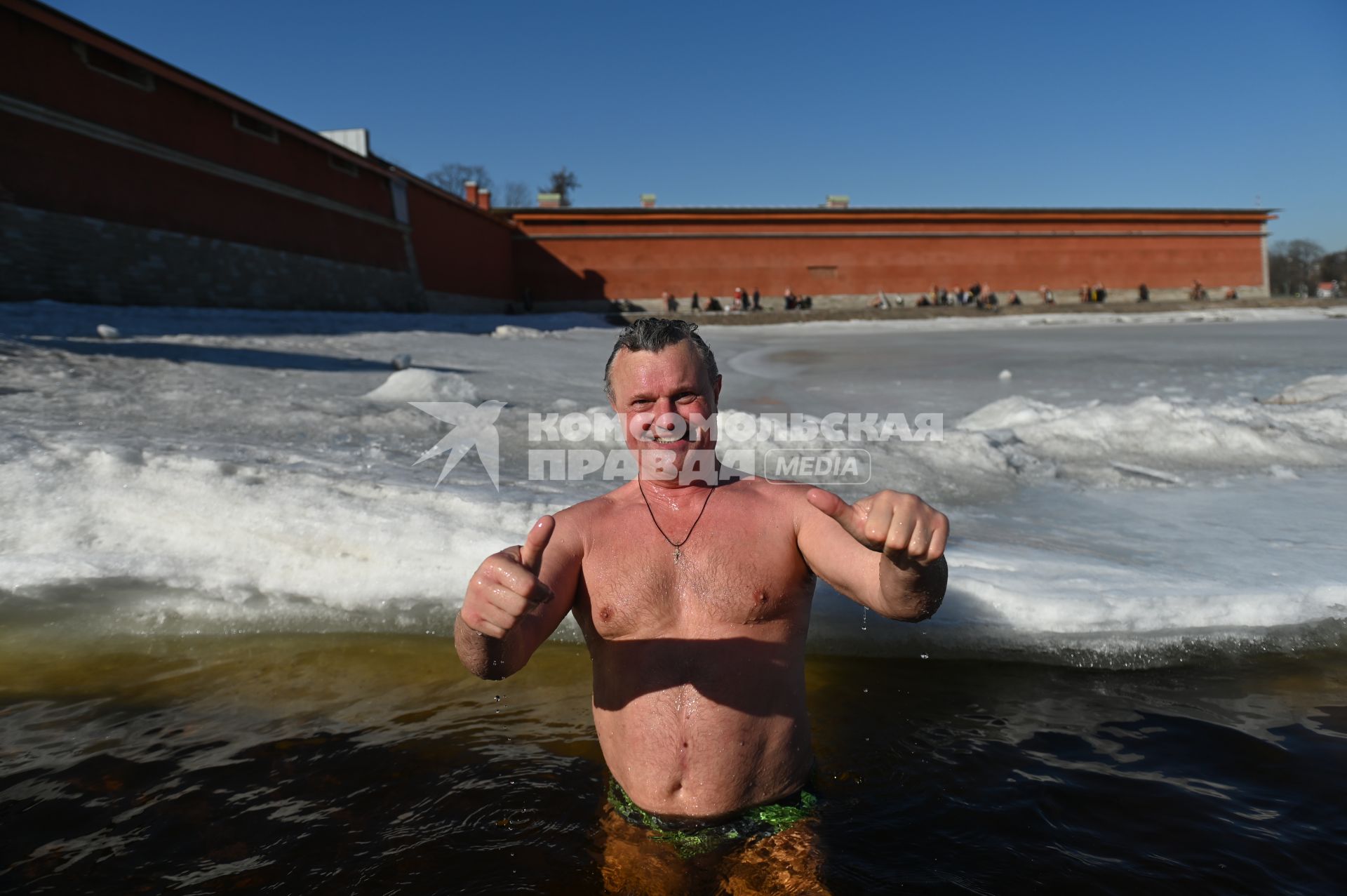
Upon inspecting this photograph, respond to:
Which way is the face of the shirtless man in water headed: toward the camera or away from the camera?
toward the camera

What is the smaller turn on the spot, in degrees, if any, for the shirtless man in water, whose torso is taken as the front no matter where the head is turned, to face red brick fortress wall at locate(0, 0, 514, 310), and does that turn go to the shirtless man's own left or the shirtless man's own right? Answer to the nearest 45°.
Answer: approximately 135° to the shirtless man's own right

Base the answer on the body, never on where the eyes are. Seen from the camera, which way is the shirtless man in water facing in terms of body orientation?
toward the camera

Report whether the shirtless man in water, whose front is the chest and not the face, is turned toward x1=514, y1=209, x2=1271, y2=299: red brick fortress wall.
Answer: no

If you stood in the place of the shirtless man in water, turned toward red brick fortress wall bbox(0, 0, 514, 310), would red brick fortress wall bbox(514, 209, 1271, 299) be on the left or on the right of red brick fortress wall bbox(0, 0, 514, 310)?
right
